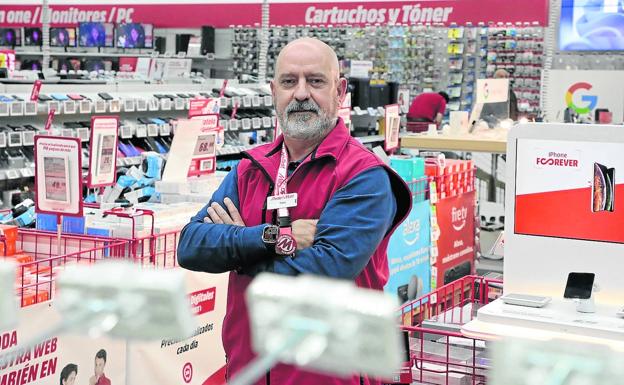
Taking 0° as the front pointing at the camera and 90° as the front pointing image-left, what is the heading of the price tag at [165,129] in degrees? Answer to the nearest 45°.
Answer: approximately 0°

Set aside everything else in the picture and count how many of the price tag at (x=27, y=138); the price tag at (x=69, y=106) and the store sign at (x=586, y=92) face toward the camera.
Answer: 3

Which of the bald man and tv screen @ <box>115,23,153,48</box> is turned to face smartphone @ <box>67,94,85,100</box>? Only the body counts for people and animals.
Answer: the tv screen

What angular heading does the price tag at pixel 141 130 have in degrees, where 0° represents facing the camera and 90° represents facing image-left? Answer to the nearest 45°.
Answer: approximately 0°

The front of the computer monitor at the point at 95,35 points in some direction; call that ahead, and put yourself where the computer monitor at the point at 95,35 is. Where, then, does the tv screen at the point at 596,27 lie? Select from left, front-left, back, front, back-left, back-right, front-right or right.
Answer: front-left
